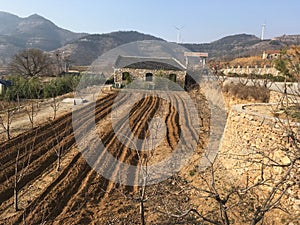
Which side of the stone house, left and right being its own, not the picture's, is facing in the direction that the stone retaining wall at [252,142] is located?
front

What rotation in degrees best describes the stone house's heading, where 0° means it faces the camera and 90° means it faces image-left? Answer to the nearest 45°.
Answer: approximately 0°

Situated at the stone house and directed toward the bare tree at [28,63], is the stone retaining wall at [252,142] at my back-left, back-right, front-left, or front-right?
back-left

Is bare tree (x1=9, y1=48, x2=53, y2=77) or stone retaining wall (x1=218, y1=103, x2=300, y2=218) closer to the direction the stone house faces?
the stone retaining wall

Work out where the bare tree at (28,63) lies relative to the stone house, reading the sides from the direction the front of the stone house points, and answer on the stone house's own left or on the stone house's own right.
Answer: on the stone house's own right

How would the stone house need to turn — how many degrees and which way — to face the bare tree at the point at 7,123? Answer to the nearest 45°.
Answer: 0° — it already faces it
